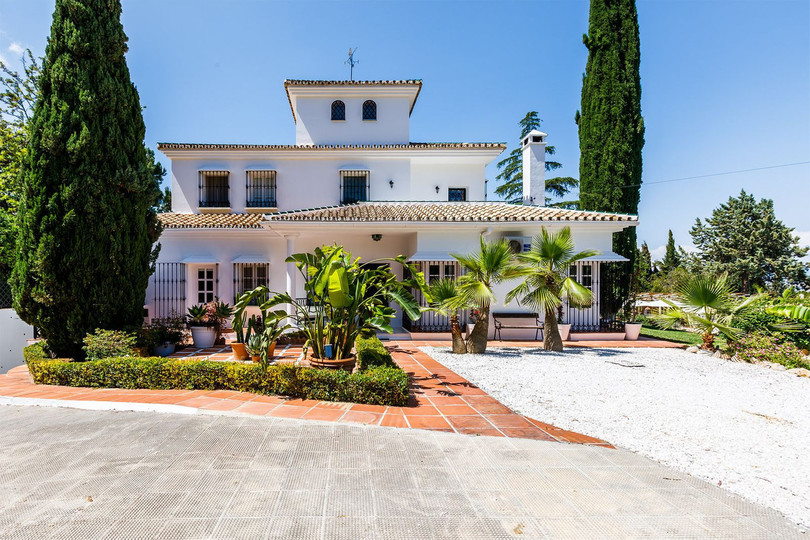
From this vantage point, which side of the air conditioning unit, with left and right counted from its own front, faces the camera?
front

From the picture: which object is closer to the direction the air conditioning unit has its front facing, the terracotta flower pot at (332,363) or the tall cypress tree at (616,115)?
the terracotta flower pot

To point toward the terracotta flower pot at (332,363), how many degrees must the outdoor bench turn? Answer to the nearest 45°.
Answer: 0° — it already faces it

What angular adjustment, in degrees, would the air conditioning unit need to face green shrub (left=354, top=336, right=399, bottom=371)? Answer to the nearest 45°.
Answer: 0° — it already faces it

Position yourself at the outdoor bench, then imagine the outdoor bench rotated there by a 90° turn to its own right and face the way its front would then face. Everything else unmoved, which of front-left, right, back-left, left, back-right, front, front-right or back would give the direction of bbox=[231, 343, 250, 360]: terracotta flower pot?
front-left

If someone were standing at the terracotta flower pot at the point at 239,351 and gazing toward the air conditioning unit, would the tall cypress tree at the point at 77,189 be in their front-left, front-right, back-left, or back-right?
back-left

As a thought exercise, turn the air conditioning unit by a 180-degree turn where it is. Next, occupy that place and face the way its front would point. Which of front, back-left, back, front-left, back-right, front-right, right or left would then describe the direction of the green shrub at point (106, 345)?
back-left

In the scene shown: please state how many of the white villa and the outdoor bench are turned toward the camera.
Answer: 2

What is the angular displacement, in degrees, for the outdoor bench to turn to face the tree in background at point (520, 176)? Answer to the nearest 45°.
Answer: approximately 180°

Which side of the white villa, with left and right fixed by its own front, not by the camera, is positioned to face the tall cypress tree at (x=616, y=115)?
left

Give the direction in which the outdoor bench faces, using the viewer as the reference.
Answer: facing the viewer
